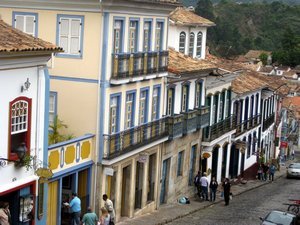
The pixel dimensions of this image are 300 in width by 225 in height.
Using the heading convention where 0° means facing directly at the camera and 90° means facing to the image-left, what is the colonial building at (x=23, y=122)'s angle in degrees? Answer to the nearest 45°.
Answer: approximately 315°

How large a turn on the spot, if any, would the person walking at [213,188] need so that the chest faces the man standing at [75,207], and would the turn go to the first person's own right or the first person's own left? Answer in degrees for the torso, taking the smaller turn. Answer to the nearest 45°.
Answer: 0° — they already face them

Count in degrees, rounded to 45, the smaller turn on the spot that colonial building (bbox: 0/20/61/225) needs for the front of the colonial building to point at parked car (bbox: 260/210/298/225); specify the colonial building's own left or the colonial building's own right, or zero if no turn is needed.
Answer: approximately 45° to the colonial building's own left

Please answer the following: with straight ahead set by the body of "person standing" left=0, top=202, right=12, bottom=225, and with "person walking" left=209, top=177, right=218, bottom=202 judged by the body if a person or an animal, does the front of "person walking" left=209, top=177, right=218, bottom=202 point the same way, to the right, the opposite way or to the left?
to the right

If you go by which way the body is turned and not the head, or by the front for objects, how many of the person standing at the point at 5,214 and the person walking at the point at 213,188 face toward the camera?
1

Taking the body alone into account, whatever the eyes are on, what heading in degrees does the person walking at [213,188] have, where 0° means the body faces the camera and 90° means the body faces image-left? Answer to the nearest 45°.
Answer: approximately 0°

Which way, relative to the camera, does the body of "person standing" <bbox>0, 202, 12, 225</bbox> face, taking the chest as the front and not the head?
to the viewer's right
